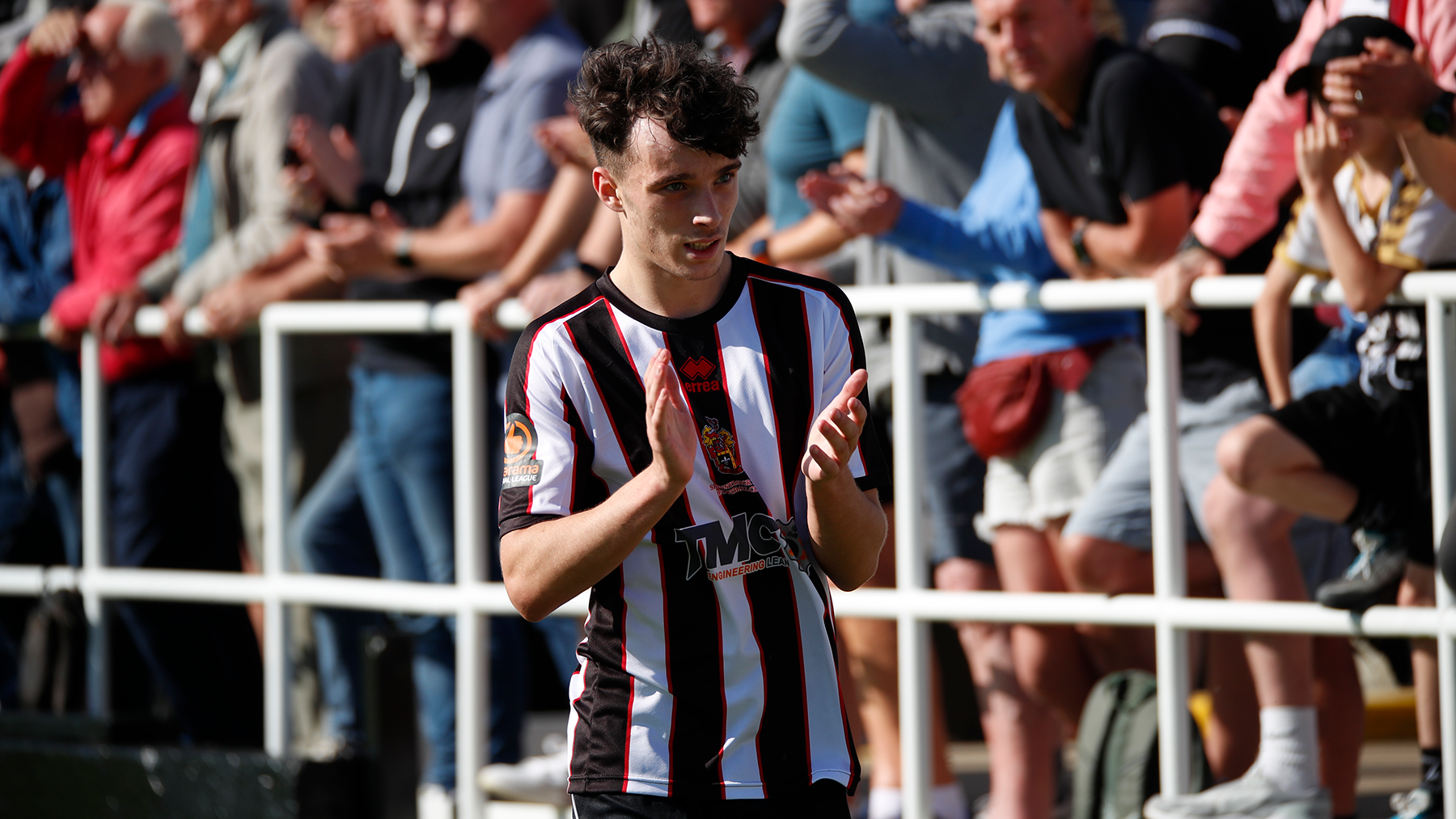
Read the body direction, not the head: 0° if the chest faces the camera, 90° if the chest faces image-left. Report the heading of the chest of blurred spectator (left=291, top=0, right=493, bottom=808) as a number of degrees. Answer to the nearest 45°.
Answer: approximately 45°

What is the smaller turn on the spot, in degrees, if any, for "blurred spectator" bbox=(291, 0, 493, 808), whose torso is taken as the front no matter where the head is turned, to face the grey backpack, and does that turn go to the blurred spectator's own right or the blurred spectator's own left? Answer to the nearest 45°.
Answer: approximately 90° to the blurred spectator's own left

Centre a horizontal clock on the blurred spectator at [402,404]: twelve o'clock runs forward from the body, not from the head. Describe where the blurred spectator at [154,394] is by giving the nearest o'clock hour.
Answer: the blurred spectator at [154,394] is roughly at 3 o'clock from the blurred spectator at [402,404].
